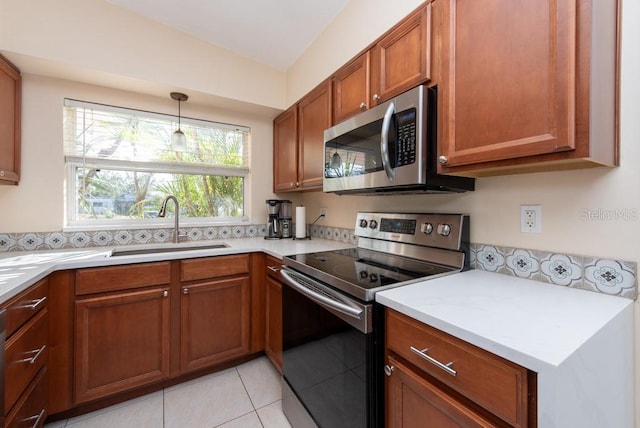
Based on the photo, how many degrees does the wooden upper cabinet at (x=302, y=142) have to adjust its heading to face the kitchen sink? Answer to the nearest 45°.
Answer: approximately 45° to its right

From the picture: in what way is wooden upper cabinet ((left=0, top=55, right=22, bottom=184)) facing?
to the viewer's right

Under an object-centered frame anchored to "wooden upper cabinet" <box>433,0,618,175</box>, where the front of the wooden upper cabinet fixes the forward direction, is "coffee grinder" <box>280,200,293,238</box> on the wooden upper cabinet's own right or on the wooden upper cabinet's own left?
on the wooden upper cabinet's own right

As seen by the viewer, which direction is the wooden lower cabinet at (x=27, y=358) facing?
to the viewer's right

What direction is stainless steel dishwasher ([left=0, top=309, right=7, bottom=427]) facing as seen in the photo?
to the viewer's right

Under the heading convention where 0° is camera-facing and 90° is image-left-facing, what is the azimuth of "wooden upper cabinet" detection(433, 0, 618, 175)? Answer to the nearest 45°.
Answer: approximately 45°
